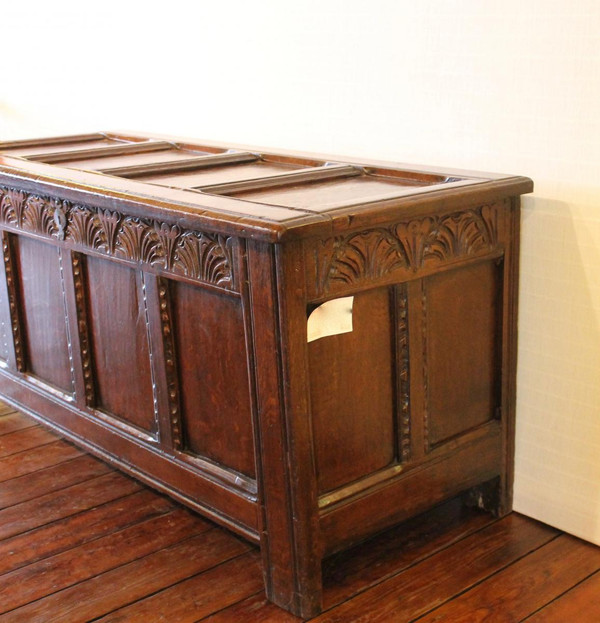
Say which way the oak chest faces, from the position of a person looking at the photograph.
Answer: facing the viewer and to the left of the viewer
